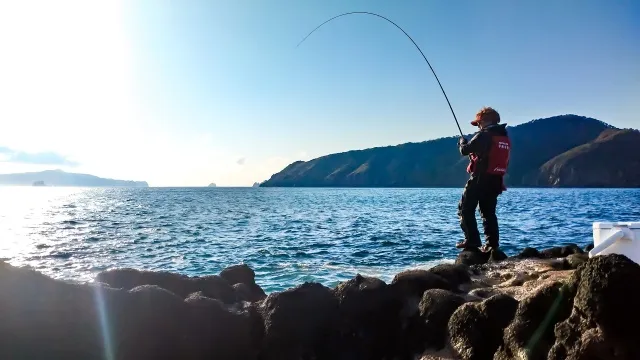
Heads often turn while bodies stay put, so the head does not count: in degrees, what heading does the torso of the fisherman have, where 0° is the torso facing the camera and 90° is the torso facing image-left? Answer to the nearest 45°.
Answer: approximately 135°

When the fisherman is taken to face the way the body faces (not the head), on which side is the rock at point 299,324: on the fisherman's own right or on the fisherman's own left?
on the fisherman's own left

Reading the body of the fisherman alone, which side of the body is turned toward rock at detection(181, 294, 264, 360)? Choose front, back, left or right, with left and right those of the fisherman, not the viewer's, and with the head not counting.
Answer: left

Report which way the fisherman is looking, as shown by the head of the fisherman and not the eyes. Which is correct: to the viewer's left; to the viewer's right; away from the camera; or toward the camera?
to the viewer's left

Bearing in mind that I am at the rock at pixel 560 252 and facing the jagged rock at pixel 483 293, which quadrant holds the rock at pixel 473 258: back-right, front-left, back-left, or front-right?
front-right

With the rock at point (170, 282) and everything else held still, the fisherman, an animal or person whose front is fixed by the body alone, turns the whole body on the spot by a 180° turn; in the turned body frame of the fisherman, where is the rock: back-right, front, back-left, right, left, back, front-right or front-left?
right

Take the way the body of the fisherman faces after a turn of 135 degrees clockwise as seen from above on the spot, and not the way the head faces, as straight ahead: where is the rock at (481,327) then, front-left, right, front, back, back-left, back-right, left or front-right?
right

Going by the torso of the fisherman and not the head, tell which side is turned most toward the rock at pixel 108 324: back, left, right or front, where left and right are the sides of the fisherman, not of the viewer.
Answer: left

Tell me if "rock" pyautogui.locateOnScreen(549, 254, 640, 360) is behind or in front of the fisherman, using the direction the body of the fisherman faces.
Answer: behind

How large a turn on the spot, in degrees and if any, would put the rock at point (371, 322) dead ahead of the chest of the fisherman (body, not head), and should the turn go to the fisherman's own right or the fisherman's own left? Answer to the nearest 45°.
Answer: approximately 135° to the fisherman's own left

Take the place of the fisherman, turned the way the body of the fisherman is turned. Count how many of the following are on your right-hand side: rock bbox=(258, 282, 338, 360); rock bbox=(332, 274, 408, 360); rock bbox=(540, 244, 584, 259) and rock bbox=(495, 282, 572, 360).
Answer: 1

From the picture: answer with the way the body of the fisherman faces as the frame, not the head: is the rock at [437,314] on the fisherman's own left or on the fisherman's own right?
on the fisherman's own left
